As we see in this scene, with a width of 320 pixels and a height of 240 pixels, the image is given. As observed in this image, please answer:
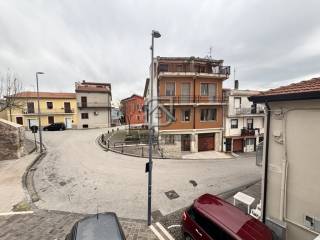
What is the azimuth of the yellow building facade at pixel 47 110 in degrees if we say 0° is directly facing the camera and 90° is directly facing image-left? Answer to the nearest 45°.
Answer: approximately 0°

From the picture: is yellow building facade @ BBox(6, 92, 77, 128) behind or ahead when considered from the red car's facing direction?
behind

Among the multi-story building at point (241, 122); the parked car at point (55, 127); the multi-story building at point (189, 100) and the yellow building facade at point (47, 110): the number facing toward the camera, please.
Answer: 3

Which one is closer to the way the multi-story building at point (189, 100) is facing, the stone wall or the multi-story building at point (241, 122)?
the stone wall

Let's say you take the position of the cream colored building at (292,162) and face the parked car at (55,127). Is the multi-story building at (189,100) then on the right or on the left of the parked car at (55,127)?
right

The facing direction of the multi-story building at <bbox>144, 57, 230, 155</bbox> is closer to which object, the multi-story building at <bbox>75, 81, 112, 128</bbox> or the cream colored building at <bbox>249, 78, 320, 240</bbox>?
the cream colored building

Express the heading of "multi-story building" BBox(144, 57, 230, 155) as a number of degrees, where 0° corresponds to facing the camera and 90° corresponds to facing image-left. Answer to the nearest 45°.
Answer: approximately 0°
